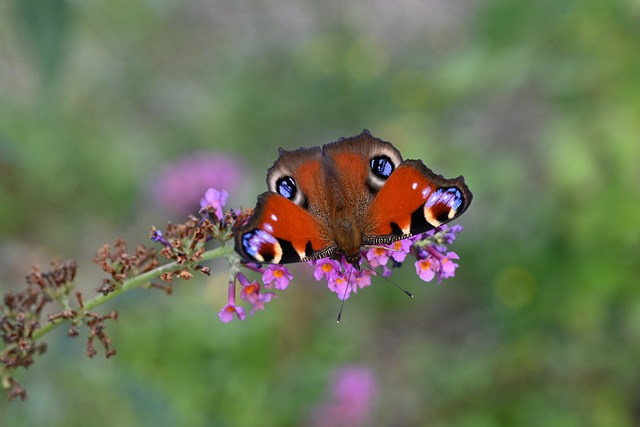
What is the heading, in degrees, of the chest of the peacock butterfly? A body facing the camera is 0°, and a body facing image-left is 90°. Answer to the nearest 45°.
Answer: approximately 0°

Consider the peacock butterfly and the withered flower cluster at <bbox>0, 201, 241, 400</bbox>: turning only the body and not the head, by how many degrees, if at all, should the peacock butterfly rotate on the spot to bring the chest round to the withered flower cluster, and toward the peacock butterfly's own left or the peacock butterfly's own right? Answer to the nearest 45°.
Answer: approximately 90° to the peacock butterfly's own right

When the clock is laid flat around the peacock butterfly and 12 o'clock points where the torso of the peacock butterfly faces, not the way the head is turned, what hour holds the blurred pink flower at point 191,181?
The blurred pink flower is roughly at 5 o'clock from the peacock butterfly.
